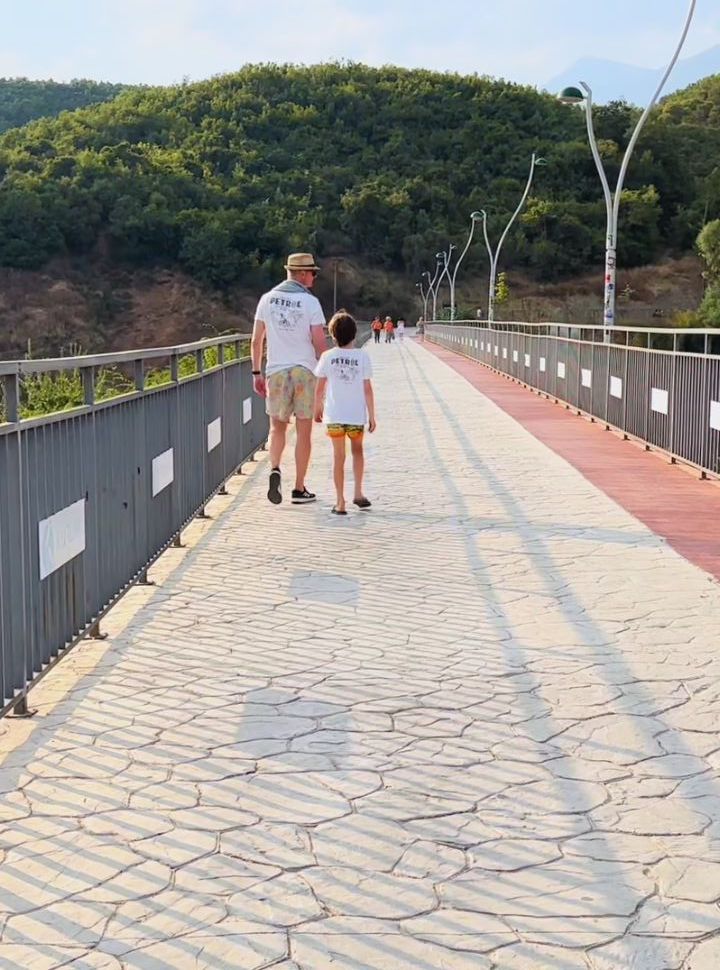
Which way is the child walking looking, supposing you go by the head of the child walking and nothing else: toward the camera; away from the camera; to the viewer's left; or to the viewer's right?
away from the camera

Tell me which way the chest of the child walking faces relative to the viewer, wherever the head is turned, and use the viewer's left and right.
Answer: facing away from the viewer

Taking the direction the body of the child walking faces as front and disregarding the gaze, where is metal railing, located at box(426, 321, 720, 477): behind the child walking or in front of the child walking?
in front

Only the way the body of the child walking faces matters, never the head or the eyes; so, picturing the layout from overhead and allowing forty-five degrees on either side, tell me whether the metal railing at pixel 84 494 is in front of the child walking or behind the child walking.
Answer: behind
